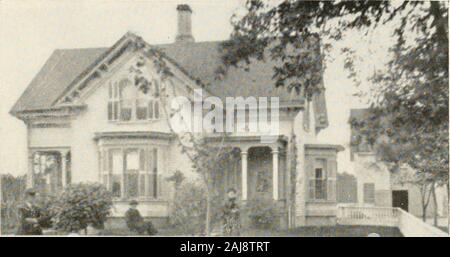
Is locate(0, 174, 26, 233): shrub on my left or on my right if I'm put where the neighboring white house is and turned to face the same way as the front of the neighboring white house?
on my right

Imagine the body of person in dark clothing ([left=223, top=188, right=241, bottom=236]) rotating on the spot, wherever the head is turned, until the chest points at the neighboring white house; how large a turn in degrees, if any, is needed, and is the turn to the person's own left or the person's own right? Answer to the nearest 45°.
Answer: approximately 90° to the person's own left

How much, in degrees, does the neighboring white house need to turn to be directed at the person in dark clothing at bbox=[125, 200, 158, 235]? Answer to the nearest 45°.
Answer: approximately 90° to its right

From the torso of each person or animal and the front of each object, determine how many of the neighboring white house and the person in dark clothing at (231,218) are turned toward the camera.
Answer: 2

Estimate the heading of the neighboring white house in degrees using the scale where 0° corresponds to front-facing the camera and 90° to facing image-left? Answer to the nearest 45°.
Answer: approximately 0°

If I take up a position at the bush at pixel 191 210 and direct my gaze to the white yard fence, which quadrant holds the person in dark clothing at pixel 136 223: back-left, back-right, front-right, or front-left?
back-right

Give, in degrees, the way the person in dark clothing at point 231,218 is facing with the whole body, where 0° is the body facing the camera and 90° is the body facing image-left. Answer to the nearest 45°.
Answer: approximately 0°

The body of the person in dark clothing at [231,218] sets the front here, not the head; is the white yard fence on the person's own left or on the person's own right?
on the person's own left

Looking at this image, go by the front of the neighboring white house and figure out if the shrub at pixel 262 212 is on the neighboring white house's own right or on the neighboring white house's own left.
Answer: on the neighboring white house's own right

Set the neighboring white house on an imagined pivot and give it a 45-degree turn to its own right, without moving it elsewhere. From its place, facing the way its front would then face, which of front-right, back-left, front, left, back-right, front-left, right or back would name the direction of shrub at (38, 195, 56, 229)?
front-right
